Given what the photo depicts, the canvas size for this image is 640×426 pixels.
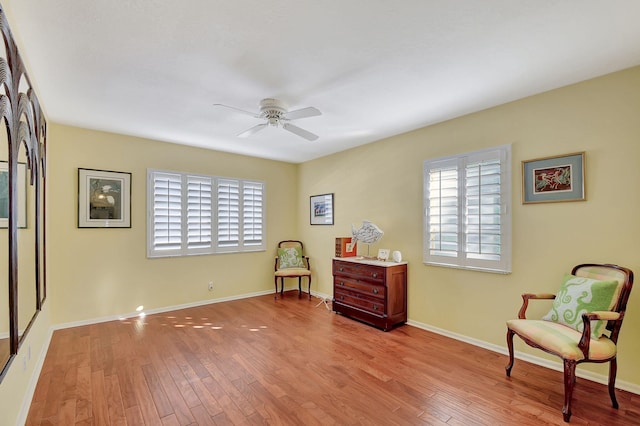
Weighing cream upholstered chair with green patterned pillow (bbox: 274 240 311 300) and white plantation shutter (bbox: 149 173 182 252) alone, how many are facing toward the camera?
2

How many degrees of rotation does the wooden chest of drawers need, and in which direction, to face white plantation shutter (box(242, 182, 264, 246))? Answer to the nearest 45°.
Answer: approximately 90° to its right

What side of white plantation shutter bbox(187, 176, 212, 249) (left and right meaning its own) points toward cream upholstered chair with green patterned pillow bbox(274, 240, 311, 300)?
left

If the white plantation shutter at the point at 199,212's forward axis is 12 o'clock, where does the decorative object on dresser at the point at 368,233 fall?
The decorative object on dresser is roughly at 10 o'clock from the white plantation shutter.

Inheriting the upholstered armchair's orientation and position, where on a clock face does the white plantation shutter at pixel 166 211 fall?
The white plantation shutter is roughly at 1 o'clock from the upholstered armchair.

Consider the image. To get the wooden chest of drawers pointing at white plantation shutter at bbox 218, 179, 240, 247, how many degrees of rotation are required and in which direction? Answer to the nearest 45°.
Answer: approximately 45° to its right

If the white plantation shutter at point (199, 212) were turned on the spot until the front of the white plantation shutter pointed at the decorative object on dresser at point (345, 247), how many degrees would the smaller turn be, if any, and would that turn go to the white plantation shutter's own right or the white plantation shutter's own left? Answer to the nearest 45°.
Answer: approximately 45° to the white plantation shutter's own left

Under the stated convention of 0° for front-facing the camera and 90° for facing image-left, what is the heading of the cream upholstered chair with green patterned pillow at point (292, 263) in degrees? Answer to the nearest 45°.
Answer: approximately 0°

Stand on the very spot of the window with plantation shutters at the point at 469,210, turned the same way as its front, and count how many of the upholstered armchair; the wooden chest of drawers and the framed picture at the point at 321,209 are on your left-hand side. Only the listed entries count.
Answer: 1

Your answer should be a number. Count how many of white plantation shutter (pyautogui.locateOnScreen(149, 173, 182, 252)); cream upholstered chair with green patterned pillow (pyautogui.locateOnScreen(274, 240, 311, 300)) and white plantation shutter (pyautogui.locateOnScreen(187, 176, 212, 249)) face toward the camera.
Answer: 3

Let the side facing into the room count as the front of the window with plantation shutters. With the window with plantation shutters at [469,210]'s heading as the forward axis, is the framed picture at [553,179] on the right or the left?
on its left

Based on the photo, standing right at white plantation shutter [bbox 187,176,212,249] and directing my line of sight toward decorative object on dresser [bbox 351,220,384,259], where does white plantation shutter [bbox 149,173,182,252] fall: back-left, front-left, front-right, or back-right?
back-right
